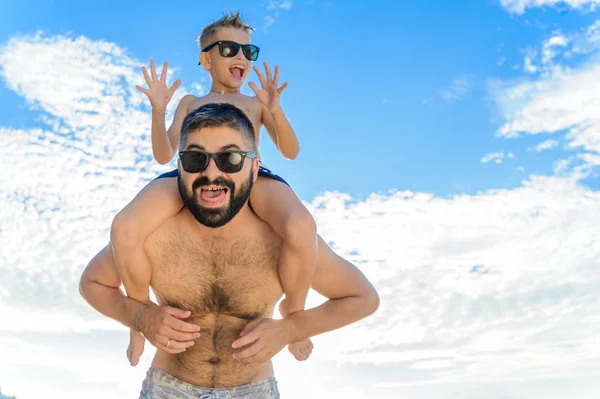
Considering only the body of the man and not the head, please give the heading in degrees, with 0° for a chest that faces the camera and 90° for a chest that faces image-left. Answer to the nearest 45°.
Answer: approximately 0°

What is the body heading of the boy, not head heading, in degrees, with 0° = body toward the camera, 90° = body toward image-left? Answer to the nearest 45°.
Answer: approximately 0°
